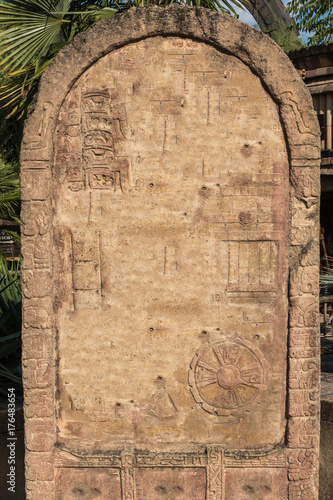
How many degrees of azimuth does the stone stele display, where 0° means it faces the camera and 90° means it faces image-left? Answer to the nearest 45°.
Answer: approximately 0°
